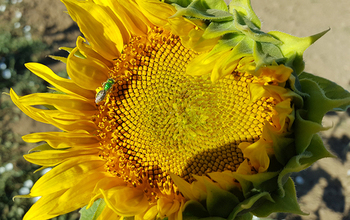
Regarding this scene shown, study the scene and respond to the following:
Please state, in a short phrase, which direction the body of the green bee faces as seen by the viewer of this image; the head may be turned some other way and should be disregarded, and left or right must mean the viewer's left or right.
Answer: facing away from the viewer and to the right of the viewer
